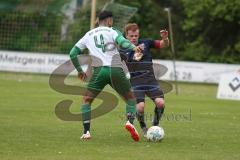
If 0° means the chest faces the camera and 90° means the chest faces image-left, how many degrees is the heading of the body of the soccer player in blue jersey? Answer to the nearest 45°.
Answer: approximately 0°

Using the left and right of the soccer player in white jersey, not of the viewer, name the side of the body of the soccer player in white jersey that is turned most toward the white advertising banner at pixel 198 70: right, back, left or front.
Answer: front

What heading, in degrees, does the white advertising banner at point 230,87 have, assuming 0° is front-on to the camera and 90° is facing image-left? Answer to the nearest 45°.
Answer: approximately 0°

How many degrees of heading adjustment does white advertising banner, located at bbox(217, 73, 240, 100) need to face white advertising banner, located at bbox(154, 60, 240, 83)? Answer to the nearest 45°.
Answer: approximately 180°

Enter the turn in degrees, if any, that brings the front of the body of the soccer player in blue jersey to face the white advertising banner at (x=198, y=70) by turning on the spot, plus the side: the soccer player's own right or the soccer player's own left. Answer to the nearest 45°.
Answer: approximately 180°

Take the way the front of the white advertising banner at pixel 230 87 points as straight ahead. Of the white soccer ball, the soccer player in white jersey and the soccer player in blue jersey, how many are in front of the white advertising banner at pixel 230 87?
3

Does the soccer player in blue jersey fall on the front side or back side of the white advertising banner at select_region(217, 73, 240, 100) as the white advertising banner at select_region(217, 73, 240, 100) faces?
on the front side

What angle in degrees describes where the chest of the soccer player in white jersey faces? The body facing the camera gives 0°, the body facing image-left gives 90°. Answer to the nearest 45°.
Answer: approximately 180°

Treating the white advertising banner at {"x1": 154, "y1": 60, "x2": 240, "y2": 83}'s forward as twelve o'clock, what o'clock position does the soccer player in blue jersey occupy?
The soccer player in blue jersey is roughly at 12 o'clock from the white advertising banner.
